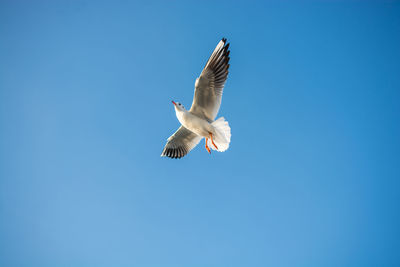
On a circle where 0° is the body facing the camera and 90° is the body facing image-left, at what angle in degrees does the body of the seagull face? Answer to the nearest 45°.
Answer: approximately 90°
